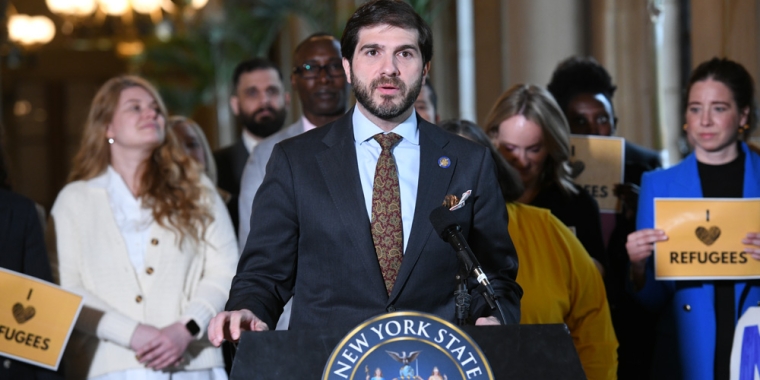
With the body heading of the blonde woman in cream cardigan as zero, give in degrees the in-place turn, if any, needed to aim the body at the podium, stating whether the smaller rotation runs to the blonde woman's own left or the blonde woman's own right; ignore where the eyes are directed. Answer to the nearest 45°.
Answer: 0° — they already face it

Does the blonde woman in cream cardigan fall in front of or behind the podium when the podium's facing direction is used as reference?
behind

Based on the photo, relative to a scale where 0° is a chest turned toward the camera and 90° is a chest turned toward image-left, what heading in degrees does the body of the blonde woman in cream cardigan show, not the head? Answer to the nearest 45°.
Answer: approximately 0°

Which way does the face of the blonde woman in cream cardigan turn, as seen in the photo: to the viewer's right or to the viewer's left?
to the viewer's right

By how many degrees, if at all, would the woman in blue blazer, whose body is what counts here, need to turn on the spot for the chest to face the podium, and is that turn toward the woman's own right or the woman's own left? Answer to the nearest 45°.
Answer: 0° — they already face it
